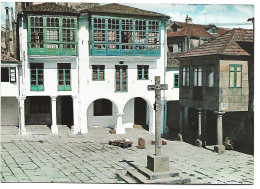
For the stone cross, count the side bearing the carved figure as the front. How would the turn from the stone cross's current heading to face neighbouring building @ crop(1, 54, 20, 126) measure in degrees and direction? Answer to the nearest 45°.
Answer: approximately 135° to its right

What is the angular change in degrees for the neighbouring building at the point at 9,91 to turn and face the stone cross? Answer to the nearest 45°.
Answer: approximately 45° to its left

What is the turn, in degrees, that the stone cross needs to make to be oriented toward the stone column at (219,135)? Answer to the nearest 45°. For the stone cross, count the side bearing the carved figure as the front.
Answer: approximately 135° to its left

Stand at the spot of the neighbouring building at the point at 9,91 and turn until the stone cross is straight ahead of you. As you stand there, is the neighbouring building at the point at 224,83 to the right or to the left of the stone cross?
left

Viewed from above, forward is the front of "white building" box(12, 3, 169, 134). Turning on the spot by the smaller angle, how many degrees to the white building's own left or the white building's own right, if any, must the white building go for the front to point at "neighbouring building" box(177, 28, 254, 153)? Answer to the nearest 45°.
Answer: approximately 45° to the white building's own left

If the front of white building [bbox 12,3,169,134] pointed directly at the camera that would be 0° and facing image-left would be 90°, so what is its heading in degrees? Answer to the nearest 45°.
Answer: approximately 0°

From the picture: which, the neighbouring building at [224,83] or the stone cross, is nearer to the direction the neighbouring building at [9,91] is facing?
the stone cross

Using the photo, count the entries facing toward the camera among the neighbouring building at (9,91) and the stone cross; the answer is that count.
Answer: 2

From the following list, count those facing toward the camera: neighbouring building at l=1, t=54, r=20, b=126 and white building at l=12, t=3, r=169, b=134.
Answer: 2
